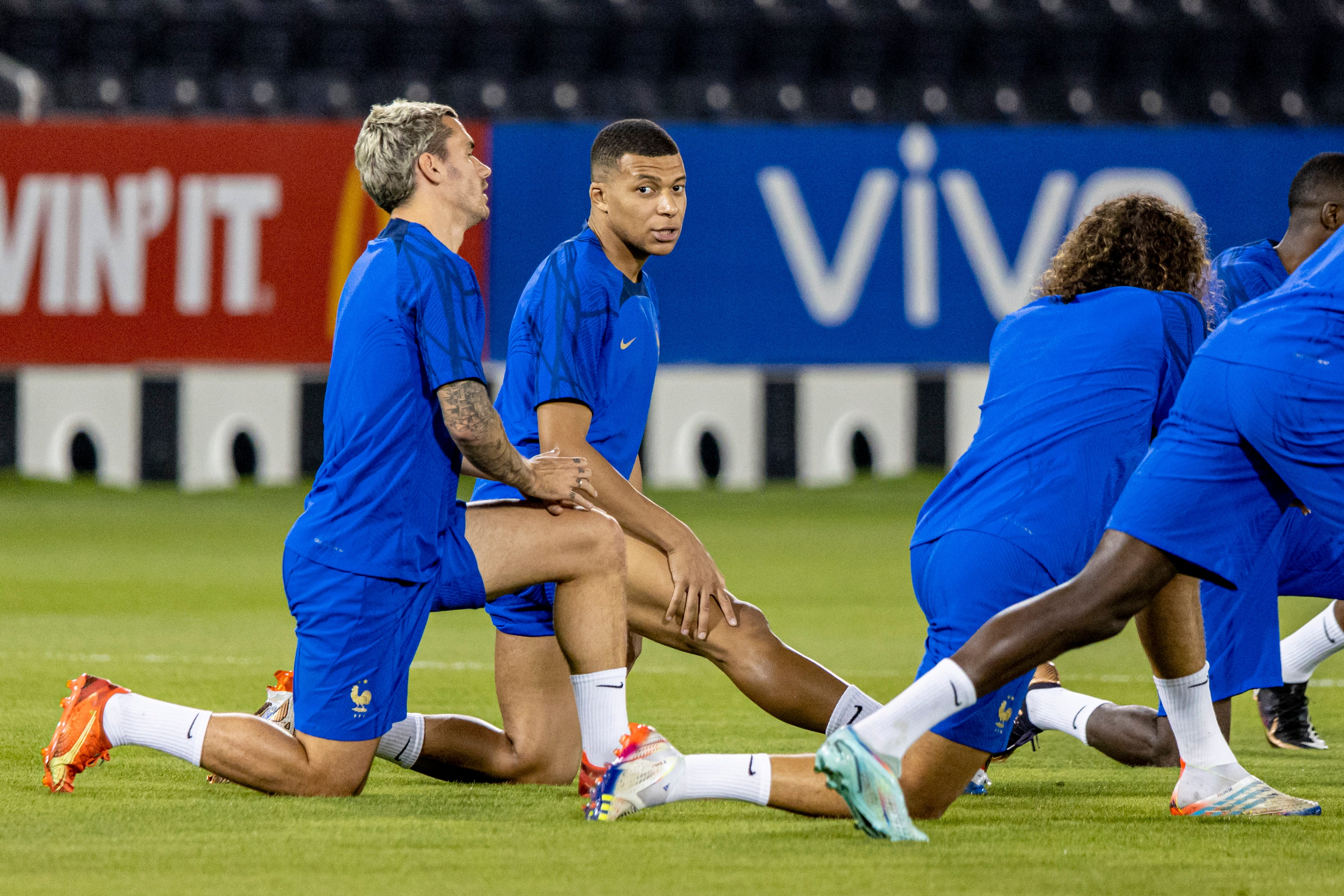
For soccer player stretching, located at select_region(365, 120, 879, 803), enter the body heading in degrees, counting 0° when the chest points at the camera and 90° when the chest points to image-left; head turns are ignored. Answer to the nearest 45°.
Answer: approximately 315°

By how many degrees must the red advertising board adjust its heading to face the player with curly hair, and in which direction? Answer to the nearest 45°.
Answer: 0° — it already faces them

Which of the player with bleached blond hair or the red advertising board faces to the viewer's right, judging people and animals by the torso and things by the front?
the player with bleached blond hair

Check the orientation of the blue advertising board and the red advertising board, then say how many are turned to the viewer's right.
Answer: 0

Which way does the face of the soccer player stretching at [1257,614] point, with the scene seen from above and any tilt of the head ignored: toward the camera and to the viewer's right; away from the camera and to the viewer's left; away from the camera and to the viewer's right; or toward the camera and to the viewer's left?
away from the camera and to the viewer's right

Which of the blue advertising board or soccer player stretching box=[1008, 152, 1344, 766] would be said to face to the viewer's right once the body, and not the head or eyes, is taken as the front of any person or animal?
the soccer player stretching

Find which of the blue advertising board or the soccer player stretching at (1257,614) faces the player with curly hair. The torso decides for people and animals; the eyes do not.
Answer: the blue advertising board

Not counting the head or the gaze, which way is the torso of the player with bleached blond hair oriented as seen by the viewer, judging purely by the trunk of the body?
to the viewer's right

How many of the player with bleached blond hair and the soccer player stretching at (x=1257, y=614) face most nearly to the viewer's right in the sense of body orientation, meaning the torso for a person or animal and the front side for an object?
2

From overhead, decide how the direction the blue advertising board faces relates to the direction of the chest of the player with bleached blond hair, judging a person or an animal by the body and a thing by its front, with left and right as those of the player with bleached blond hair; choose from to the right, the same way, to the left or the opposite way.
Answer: to the right

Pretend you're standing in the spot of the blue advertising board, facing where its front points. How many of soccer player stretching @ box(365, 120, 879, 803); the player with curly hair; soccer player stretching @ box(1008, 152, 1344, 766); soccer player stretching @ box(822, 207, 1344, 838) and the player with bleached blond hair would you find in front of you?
5

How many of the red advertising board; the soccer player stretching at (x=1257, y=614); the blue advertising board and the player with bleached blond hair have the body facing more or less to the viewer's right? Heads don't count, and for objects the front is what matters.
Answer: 2
